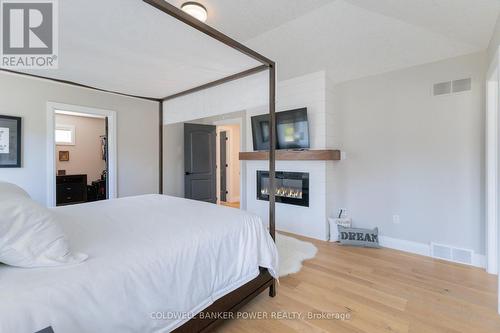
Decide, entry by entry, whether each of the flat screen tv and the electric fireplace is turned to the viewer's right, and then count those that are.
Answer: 0

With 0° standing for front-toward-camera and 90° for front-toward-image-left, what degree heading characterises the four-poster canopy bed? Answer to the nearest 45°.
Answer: approximately 225°

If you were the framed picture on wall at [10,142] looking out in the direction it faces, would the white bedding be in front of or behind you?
in front

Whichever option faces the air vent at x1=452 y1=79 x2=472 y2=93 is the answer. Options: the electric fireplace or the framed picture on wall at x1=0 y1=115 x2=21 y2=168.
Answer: the framed picture on wall

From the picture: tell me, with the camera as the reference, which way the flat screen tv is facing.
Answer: facing the viewer and to the left of the viewer

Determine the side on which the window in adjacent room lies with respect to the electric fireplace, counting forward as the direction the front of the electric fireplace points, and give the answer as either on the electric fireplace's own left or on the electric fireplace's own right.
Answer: on the electric fireplace's own right

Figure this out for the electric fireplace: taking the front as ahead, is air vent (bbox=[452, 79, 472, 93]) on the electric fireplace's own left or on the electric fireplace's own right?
on the electric fireplace's own left

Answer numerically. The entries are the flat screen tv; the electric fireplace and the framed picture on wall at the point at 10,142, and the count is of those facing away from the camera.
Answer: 0

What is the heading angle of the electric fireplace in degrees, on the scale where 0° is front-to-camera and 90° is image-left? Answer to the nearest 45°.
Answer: approximately 45°

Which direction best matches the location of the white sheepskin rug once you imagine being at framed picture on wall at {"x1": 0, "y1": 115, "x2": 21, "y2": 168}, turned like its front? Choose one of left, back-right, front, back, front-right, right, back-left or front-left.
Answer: front

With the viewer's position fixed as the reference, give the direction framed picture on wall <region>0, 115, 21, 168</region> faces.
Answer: facing the viewer and to the right of the viewer

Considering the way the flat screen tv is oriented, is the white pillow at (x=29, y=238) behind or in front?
in front

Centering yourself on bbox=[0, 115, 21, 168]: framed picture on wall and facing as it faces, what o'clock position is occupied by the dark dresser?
The dark dresser is roughly at 8 o'clock from the framed picture on wall.

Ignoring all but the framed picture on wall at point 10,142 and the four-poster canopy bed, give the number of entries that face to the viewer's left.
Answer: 0

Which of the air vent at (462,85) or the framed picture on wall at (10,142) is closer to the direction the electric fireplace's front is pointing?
the framed picture on wall

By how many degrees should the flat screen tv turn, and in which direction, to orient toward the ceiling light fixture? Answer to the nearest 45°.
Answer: approximately 45° to its left
